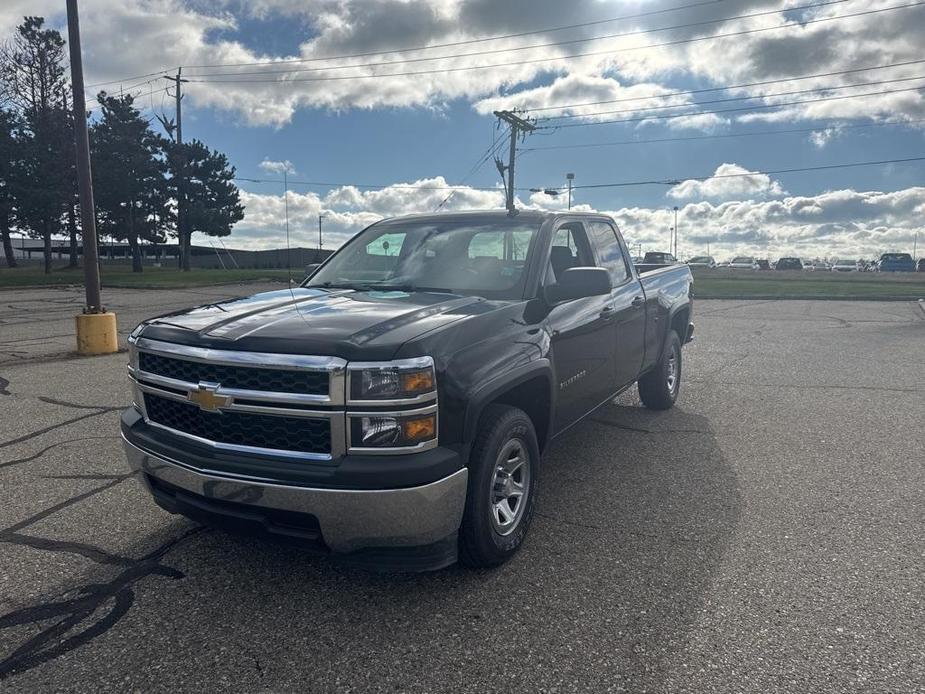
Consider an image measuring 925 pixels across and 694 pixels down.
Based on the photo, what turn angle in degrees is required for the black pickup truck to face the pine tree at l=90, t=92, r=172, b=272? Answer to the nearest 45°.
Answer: approximately 135° to its right

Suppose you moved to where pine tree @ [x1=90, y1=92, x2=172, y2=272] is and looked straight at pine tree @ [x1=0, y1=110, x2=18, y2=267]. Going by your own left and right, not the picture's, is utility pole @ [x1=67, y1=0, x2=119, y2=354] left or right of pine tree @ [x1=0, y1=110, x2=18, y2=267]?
left

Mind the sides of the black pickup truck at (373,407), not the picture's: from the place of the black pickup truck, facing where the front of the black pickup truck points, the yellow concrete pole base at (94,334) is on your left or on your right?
on your right

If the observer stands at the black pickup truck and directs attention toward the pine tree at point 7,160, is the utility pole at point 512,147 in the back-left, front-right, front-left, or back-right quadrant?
front-right

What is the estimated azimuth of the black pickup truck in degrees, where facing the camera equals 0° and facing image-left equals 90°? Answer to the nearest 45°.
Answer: approximately 45°

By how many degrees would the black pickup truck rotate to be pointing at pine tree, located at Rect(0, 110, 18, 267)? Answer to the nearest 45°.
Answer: approximately 90° to its right

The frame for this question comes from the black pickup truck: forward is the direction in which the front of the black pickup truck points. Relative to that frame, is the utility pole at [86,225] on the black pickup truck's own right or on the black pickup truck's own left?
on the black pickup truck's own right

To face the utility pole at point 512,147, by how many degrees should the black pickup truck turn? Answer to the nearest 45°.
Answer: approximately 135° to its right

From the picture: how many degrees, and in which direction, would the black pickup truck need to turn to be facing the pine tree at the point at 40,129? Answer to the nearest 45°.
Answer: approximately 90° to its right
